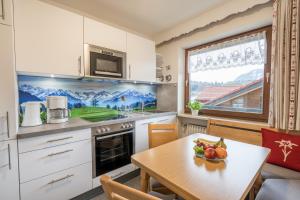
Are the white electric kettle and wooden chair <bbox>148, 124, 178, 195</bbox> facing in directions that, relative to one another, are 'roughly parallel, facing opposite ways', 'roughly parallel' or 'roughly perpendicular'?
roughly perpendicular

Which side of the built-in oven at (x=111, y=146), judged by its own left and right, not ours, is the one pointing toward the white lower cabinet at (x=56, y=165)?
right

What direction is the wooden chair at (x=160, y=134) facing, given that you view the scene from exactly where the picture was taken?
facing the viewer and to the right of the viewer

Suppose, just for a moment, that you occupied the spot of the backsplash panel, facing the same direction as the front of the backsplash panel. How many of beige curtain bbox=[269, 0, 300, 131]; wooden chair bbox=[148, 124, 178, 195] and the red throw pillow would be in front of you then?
3

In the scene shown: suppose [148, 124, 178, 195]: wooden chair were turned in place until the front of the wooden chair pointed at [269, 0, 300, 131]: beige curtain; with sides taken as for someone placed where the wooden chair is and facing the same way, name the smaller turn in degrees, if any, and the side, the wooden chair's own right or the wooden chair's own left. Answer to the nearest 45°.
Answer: approximately 45° to the wooden chair's own left

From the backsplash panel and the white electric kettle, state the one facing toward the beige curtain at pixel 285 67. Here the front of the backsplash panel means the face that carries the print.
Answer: the backsplash panel

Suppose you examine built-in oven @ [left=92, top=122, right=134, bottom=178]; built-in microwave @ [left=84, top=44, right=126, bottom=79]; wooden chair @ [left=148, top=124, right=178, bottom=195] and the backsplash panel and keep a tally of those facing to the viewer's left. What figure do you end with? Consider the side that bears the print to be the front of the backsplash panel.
0

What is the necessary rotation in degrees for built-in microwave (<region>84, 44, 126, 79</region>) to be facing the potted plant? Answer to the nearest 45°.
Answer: approximately 45° to its left
